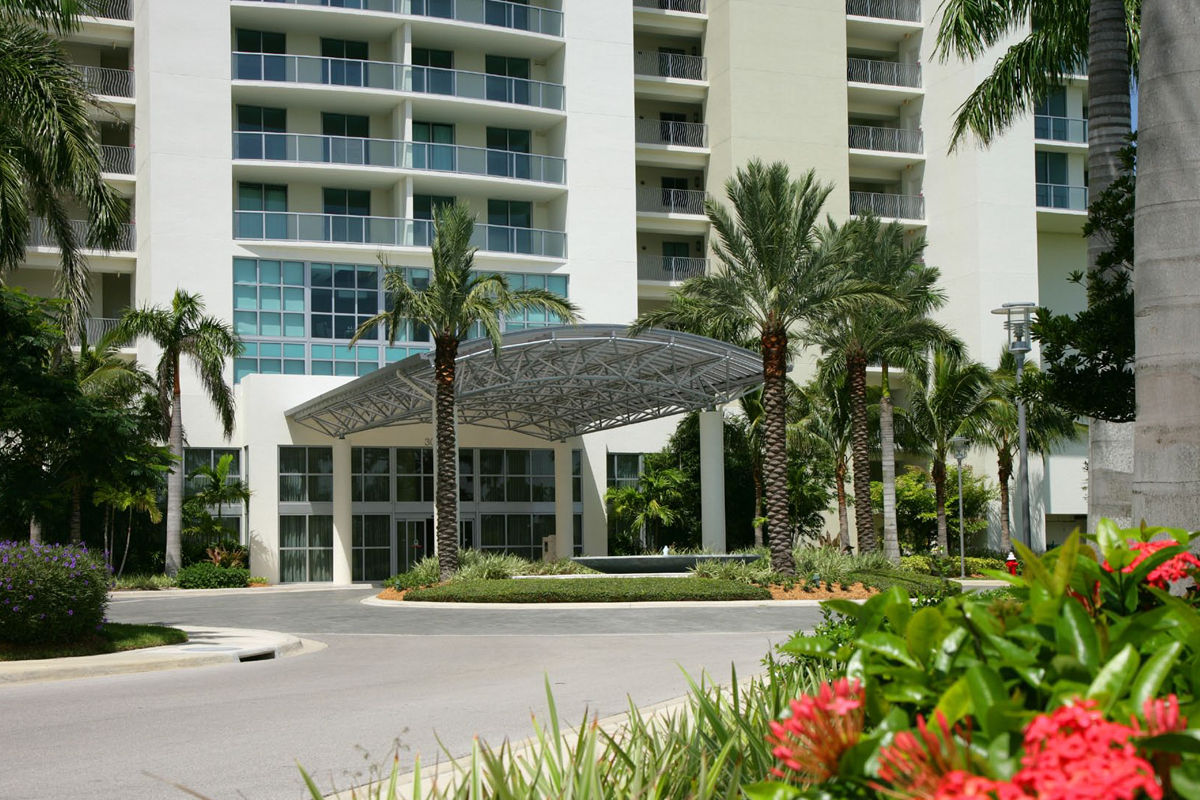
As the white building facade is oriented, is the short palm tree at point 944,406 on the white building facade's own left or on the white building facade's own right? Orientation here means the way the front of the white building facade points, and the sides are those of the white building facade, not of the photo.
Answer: on the white building facade's own left

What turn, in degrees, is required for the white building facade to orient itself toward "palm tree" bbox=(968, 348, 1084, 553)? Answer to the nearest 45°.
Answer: approximately 90° to its left

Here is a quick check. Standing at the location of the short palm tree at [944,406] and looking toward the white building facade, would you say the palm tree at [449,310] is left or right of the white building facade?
left

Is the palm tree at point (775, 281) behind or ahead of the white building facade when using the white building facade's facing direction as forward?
ahead

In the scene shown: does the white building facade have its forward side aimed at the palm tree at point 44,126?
yes

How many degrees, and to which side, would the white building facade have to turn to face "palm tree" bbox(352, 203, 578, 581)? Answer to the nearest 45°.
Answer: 0° — it already faces it

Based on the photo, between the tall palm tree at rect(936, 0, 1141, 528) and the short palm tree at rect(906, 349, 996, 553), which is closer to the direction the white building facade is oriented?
the tall palm tree

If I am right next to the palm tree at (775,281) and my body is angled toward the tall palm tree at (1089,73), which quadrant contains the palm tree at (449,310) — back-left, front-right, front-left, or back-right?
back-right

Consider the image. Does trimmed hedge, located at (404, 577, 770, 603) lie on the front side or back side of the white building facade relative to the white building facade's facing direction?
on the front side

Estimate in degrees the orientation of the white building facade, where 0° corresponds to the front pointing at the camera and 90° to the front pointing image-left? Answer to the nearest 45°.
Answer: approximately 0°
